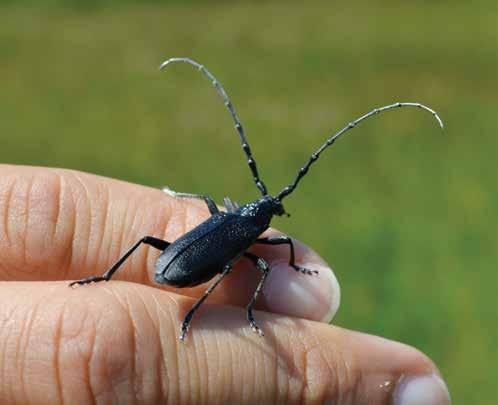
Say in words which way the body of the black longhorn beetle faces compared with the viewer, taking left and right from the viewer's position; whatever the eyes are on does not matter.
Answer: facing away from the viewer and to the right of the viewer
